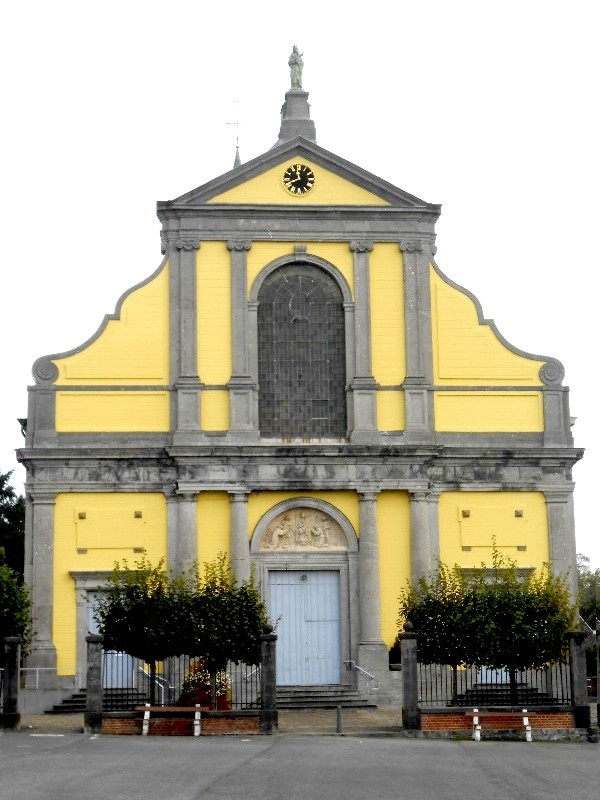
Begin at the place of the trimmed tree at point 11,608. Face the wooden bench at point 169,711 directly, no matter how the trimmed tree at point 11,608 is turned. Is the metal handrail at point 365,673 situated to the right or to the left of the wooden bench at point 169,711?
left

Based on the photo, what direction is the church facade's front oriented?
toward the camera

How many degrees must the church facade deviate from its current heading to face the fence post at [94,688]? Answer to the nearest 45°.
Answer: approximately 45° to its right

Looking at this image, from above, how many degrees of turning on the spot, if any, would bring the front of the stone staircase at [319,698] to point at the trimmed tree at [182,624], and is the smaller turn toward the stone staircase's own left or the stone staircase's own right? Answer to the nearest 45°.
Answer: approximately 45° to the stone staircase's own right

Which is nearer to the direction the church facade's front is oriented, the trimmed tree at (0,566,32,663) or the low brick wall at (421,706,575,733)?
the low brick wall

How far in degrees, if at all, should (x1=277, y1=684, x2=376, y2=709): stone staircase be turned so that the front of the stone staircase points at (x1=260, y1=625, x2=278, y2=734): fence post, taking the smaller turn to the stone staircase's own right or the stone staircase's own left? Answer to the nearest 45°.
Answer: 0° — it already faces it

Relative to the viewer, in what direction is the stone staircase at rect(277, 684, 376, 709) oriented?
toward the camera

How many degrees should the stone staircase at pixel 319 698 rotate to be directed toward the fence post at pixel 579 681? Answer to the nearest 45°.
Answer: approximately 45° to its left

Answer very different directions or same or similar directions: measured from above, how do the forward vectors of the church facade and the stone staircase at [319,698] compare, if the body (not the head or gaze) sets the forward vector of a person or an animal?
same or similar directions

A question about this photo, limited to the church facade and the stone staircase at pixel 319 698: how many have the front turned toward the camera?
2

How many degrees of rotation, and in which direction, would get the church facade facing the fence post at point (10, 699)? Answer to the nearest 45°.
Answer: approximately 45° to its right

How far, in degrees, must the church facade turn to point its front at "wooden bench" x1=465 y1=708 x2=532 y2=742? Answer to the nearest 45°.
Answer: approximately 45° to its left
